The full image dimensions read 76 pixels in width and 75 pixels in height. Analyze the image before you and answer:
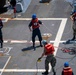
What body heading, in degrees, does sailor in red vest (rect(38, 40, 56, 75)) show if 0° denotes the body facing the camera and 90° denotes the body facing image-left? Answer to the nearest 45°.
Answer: approximately 135°
